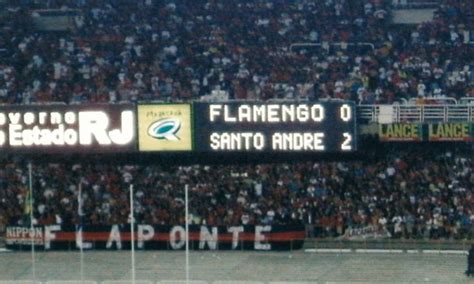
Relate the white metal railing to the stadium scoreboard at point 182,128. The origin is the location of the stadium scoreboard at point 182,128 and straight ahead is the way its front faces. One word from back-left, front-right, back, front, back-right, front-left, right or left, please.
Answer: left

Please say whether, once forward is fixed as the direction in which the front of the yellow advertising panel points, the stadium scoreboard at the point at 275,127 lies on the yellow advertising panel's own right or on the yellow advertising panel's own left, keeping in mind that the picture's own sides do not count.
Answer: on the yellow advertising panel's own left

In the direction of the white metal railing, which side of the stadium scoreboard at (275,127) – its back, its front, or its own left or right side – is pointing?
left

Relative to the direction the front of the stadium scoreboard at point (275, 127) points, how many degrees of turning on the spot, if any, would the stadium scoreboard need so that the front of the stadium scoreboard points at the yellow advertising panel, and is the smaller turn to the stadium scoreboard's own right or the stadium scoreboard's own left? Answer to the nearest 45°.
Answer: approximately 90° to the stadium scoreboard's own right

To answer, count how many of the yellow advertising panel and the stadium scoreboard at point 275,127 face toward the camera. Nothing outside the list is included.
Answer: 2

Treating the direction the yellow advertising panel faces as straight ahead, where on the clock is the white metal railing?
The white metal railing is roughly at 9 o'clock from the yellow advertising panel.
